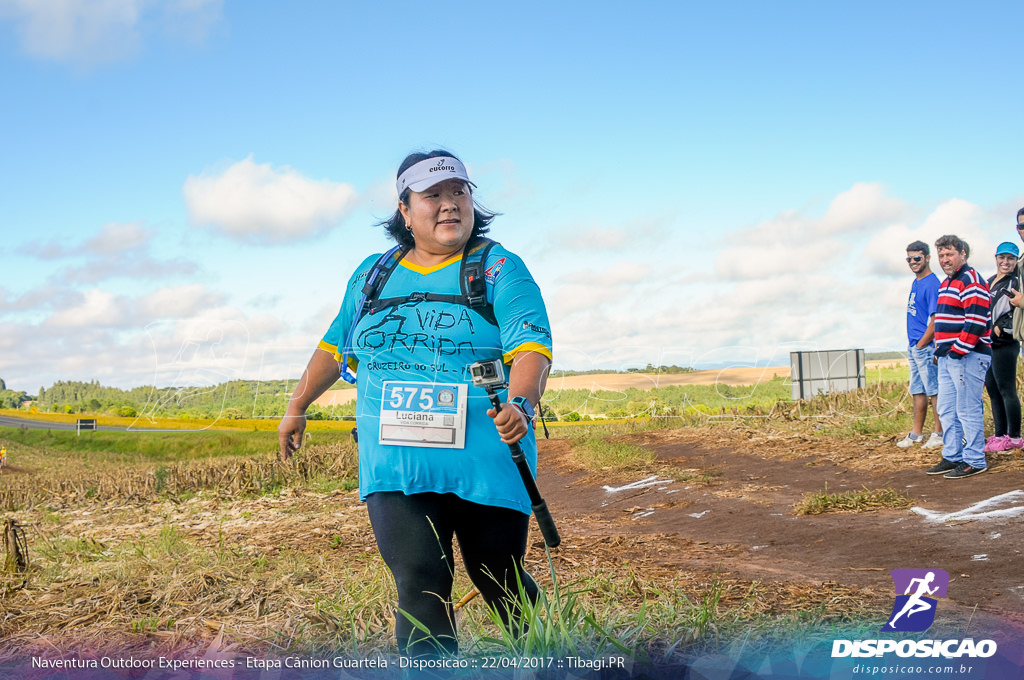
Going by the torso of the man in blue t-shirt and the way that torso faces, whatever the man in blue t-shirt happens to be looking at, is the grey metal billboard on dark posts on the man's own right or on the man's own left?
on the man's own right

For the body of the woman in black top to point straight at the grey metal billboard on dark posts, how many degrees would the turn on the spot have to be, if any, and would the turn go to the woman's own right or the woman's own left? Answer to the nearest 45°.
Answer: approximately 135° to the woman's own right

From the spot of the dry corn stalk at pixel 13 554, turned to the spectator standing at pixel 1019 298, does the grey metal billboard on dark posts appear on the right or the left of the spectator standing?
left

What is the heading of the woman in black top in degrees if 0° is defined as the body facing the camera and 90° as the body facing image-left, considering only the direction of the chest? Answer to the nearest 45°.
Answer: approximately 45°

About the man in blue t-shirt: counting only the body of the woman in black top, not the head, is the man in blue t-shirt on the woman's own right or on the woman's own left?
on the woman's own right

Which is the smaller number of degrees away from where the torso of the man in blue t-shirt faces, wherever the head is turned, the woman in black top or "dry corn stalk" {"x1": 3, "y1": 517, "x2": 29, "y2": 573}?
the dry corn stalk
